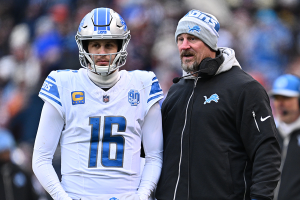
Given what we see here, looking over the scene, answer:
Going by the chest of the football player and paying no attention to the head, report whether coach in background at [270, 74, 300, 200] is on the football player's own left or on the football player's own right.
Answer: on the football player's own left

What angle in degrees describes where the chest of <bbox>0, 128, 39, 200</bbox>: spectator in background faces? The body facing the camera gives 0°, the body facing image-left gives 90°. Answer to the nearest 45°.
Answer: approximately 0°

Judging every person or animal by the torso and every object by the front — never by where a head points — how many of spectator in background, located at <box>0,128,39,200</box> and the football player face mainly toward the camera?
2

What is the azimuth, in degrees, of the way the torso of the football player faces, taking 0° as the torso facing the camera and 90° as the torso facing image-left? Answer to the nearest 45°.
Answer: approximately 0°

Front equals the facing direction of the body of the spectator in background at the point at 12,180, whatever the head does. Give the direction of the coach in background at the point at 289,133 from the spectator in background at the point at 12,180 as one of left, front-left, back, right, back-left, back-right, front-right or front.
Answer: front-left

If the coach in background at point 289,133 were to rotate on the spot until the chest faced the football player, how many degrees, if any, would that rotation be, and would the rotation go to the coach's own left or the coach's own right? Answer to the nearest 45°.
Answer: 0° — they already face them

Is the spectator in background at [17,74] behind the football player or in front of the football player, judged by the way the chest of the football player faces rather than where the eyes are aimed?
behind
